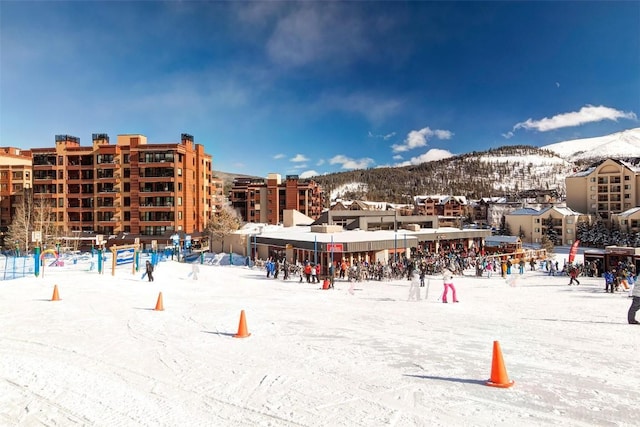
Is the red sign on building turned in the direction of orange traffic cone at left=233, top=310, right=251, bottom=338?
yes

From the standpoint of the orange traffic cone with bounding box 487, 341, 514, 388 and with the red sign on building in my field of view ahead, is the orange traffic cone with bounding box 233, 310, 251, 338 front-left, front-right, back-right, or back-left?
front-left

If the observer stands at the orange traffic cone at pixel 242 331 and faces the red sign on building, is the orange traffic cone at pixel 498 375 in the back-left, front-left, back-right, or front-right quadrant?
back-right

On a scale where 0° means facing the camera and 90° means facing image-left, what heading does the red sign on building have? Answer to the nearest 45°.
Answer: approximately 0°

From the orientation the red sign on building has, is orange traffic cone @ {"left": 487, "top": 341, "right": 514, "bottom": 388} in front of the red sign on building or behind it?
in front

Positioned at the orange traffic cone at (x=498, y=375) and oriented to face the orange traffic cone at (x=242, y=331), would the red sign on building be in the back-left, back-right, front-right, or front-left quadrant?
front-right
